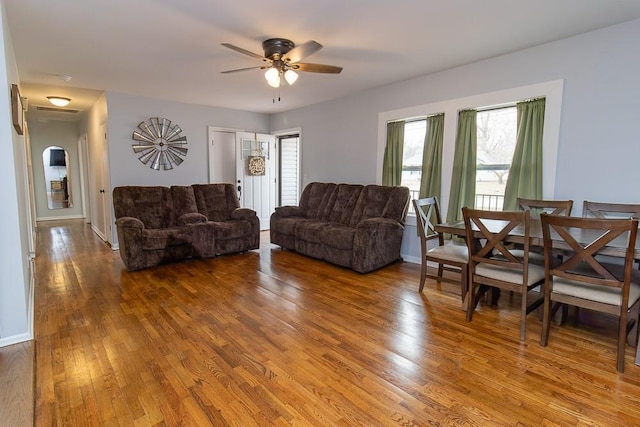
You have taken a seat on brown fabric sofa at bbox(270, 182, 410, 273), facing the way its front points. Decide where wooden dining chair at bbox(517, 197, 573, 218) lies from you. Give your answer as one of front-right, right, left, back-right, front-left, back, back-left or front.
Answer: left

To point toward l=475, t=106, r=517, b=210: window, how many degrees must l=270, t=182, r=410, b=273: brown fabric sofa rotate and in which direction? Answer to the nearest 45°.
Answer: approximately 135° to its left

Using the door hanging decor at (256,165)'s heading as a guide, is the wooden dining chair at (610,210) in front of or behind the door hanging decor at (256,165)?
in front

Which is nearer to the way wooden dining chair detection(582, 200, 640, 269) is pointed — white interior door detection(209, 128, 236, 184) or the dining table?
the dining table

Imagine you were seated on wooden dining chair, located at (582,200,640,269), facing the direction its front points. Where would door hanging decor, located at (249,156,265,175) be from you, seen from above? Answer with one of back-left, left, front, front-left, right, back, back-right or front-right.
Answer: right

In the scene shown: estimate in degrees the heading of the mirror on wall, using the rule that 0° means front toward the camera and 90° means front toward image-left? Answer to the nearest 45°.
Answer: approximately 0°

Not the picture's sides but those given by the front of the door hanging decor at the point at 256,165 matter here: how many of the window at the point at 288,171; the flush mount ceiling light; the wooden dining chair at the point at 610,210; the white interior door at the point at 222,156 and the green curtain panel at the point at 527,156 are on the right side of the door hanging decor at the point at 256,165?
2

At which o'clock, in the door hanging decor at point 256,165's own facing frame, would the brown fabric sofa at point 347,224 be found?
The brown fabric sofa is roughly at 11 o'clock from the door hanging decor.

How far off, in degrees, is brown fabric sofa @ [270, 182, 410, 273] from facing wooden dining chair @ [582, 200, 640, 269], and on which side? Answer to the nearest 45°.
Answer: approximately 90° to its left

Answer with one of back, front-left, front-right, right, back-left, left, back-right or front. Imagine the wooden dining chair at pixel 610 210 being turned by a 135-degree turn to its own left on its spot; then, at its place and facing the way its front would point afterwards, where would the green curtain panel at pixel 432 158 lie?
back-left

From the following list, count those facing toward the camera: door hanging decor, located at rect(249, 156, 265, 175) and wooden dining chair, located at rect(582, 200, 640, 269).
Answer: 2

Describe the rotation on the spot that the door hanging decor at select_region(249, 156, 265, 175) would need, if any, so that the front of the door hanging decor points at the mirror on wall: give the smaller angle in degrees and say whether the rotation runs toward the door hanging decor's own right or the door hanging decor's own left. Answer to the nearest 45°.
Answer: approximately 135° to the door hanging decor's own right

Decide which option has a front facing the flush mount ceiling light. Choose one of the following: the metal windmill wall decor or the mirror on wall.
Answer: the mirror on wall

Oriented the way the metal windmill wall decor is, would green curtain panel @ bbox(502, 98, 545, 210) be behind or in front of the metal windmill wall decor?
in front
